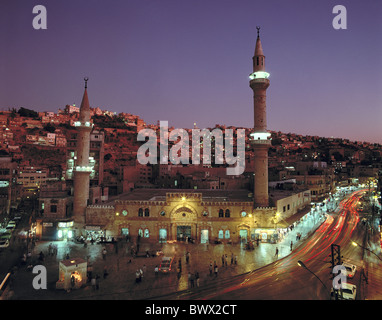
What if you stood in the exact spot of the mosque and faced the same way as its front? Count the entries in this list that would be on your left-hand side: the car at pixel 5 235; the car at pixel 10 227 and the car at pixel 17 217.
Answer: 0

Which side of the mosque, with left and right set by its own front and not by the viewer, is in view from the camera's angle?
front

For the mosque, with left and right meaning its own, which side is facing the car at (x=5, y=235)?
right

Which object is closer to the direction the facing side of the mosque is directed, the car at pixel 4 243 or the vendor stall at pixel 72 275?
the vendor stall

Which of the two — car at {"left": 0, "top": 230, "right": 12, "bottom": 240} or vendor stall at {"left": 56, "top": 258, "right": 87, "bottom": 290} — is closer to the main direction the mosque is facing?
the vendor stall

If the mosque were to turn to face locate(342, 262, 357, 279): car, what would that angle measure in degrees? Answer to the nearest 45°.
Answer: approximately 45° to its left

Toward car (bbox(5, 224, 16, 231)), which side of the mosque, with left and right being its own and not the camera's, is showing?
right

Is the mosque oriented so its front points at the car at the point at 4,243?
no

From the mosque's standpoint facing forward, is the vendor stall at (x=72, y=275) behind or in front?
in front

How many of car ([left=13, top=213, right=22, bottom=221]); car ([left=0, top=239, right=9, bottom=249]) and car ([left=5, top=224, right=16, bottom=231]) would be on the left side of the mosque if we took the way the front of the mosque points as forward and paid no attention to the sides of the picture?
0

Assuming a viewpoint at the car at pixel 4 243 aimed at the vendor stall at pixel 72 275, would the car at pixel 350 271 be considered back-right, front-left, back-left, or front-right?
front-left
